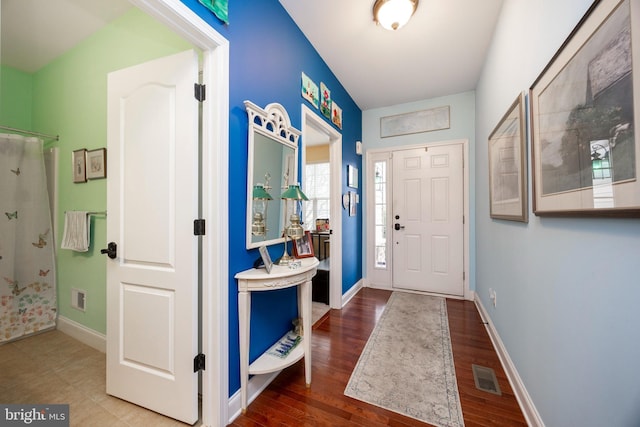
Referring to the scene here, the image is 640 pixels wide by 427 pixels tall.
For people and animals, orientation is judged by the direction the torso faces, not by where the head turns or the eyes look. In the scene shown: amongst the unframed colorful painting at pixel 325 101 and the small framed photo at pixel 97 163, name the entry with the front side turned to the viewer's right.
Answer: the unframed colorful painting

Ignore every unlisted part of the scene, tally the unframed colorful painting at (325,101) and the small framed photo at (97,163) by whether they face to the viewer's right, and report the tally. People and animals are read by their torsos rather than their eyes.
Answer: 1

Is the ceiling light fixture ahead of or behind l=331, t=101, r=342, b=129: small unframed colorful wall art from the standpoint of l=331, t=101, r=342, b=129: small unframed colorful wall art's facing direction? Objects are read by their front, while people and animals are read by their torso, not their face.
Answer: ahead

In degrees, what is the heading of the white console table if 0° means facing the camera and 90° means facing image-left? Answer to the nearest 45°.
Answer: approximately 315°

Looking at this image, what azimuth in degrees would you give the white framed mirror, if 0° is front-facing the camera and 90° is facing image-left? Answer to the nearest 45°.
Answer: approximately 315°

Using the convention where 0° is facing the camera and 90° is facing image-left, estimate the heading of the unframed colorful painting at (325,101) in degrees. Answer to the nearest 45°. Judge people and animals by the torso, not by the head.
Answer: approximately 270°

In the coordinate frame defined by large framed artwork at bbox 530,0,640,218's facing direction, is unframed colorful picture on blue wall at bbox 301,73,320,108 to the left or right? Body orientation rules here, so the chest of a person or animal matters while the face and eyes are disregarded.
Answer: on its right

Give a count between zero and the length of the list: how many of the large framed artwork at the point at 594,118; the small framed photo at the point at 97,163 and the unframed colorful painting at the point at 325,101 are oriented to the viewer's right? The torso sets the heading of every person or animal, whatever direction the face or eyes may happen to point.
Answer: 1

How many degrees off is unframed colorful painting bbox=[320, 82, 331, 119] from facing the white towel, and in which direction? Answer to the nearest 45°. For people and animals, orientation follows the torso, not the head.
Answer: approximately 180°

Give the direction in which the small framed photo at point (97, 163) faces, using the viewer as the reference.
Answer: facing the viewer and to the left of the viewer

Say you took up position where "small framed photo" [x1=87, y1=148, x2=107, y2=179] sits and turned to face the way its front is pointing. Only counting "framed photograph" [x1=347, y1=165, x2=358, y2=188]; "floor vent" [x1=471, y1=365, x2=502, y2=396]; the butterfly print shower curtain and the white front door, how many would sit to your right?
1

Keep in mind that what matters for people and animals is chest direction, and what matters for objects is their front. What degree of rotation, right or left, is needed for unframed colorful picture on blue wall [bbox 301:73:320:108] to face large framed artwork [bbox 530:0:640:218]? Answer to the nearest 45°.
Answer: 0° — it already faces it

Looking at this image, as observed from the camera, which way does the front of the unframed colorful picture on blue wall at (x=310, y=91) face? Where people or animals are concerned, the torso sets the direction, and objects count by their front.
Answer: facing the viewer and to the right of the viewer
